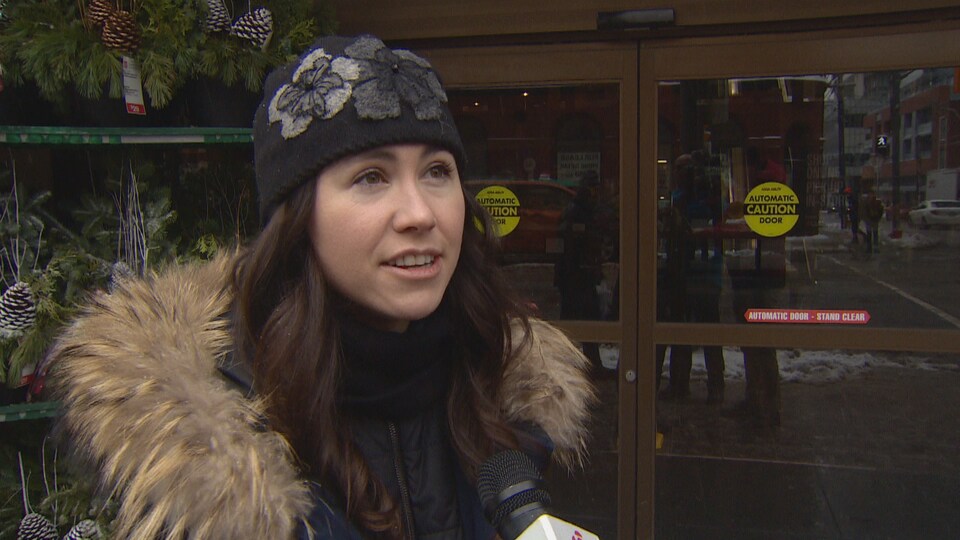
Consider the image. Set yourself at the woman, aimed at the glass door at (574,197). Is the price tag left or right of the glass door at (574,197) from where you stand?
left

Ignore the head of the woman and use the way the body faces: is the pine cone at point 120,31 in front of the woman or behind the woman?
behind

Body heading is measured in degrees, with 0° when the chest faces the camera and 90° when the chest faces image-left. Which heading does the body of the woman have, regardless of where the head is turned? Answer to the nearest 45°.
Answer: approximately 315°

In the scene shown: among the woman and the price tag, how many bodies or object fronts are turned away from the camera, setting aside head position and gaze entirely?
0

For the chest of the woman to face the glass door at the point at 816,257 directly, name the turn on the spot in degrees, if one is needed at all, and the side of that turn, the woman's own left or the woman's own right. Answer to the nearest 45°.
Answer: approximately 90° to the woman's own left

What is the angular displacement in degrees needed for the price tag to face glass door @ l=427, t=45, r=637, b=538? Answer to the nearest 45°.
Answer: approximately 90° to its left

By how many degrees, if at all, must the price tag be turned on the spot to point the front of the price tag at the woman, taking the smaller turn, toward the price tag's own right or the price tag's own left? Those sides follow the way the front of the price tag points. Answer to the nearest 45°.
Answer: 0° — it already faces them
